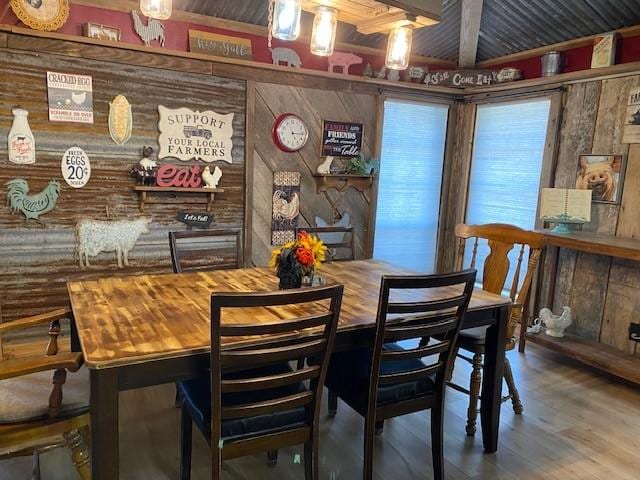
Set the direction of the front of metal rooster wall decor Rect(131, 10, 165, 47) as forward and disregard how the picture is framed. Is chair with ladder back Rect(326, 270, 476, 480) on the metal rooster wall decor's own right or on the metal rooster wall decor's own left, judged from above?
on the metal rooster wall decor's own left

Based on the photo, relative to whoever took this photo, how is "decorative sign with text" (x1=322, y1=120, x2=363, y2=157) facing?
facing the viewer

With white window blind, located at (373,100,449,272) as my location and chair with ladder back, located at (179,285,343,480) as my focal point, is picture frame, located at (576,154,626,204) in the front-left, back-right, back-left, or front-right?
front-left

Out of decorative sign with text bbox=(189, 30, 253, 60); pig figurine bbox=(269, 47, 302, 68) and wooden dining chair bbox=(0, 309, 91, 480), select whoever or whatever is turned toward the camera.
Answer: the decorative sign with text

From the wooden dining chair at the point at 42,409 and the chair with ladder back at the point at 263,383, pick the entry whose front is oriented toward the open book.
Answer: the wooden dining chair

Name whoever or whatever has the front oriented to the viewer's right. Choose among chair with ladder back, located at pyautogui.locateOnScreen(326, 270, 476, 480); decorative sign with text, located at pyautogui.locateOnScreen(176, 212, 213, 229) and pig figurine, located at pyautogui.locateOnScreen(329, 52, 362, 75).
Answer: the pig figurine

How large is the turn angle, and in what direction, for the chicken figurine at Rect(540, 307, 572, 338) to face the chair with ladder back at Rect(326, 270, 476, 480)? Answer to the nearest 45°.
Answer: approximately 90° to its left

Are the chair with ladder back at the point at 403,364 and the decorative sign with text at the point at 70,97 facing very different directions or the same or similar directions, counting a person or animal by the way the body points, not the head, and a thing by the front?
very different directions

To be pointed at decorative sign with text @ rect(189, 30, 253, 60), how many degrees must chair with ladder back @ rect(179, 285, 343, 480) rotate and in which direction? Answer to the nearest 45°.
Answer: approximately 45° to its right

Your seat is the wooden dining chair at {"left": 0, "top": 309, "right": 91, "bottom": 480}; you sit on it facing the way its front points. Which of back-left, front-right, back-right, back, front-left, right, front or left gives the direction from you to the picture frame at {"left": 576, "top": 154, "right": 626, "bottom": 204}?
front

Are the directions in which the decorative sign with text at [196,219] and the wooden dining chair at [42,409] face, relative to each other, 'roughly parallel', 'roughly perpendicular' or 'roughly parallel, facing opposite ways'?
roughly perpendicular

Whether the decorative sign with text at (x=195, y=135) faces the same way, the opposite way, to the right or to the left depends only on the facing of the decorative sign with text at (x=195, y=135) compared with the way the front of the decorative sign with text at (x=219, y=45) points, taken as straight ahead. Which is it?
the same way

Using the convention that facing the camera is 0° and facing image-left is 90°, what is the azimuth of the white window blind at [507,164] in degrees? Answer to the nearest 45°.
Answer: approximately 45°

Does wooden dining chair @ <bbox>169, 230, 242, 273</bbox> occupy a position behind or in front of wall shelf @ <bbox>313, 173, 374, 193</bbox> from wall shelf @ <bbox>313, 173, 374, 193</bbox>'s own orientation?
in front

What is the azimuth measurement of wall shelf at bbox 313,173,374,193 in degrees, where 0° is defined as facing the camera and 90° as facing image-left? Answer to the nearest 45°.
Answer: approximately 0°

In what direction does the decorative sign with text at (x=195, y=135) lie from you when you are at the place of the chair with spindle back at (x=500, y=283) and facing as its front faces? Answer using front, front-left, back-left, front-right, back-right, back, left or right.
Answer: front-right

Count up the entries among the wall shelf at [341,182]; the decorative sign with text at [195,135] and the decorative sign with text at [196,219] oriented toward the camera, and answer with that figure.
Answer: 3

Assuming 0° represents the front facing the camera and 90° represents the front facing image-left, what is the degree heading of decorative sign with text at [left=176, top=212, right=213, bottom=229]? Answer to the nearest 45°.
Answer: approximately 0°

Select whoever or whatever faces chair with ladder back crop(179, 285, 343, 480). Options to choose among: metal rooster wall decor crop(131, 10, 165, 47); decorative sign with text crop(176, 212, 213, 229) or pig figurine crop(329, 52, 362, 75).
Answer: the decorative sign with text
